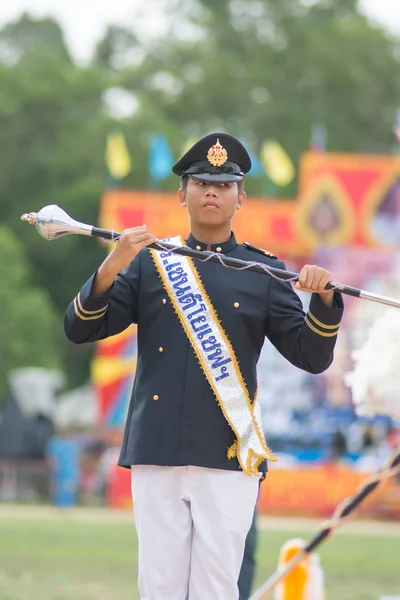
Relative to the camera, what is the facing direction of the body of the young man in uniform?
toward the camera

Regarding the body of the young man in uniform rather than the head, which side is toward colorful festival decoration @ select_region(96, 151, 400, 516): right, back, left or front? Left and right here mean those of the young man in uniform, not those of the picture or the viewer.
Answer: back

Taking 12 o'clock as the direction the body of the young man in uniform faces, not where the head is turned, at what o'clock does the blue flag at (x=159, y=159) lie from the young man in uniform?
The blue flag is roughly at 6 o'clock from the young man in uniform.
